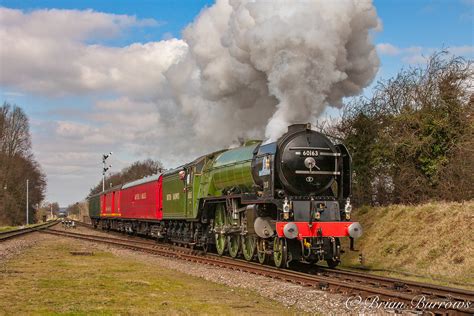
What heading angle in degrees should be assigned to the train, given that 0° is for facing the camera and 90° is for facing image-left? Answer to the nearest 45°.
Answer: approximately 315°
